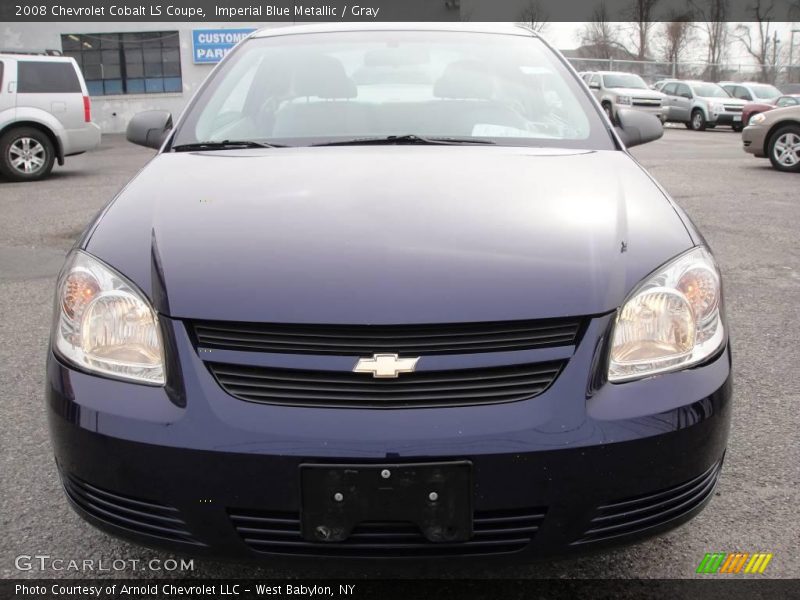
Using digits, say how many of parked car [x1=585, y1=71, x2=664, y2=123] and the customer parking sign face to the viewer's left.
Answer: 0

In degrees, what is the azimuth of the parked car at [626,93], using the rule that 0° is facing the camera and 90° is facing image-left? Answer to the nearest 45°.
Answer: approximately 315°

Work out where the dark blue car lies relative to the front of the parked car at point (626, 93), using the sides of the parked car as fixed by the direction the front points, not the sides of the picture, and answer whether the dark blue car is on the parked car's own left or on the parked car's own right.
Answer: on the parked car's own right

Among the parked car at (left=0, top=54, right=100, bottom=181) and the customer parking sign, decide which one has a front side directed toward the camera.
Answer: the customer parking sign

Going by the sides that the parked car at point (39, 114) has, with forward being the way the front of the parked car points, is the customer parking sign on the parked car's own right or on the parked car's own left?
on the parked car's own right

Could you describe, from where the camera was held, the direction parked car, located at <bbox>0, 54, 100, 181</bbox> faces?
facing to the left of the viewer

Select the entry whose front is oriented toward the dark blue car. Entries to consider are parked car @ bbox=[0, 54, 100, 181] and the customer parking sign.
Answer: the customer parking sign

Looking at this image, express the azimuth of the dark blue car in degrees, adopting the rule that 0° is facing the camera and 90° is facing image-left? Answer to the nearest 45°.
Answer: approximately 0°

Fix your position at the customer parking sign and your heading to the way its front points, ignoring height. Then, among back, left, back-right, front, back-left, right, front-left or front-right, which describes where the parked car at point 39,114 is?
front

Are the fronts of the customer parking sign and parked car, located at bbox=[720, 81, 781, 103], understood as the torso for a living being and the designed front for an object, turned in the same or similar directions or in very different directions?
same or similar directions

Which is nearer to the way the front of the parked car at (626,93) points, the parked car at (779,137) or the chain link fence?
the parked car

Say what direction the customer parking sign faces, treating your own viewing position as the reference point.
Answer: facing the viewer

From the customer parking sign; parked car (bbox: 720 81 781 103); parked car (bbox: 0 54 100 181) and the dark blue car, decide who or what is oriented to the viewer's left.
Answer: parked car (bbox: 0 54 100 181)

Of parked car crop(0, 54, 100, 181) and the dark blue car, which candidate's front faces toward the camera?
the dark blue car

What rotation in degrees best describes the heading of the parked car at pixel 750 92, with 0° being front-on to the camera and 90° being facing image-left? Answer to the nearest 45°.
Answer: approximately 315°
